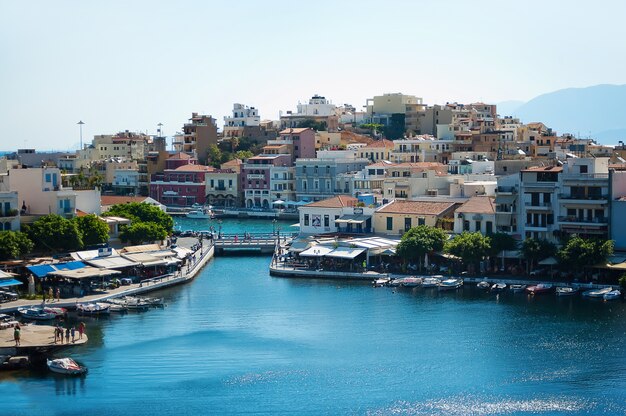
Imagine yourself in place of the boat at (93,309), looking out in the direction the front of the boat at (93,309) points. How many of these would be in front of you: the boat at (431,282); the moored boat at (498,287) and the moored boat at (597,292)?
3

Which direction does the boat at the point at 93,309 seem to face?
to the viewer's right

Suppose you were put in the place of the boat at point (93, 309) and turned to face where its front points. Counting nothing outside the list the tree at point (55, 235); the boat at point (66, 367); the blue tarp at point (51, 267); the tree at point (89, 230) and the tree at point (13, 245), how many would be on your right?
1

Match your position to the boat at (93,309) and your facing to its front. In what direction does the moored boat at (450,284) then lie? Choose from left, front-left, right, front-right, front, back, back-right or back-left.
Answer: front

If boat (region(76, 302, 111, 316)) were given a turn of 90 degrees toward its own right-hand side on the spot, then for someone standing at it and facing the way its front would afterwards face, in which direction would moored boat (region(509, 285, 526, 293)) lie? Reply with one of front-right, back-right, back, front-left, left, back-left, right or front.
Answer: left

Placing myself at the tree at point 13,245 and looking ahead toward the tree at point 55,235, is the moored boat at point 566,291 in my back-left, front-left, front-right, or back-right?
front-right

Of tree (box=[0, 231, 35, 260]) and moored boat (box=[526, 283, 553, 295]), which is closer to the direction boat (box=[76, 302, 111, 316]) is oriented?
the moored boat

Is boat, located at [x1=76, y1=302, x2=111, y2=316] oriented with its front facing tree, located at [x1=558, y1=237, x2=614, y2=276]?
yes

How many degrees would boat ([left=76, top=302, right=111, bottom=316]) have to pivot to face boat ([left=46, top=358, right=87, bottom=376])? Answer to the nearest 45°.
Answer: approximately 90° to its right

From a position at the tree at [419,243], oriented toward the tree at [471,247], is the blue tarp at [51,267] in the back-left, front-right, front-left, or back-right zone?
back-right

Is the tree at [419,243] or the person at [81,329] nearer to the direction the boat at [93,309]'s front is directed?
the tree

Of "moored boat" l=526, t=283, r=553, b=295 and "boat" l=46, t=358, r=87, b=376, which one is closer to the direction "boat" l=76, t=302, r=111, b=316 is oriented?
the moored boat

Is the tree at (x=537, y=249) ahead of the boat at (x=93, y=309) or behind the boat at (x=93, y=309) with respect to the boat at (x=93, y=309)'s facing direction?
ahead

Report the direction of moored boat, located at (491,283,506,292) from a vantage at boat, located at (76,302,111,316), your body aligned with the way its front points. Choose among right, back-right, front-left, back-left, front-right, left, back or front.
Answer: front

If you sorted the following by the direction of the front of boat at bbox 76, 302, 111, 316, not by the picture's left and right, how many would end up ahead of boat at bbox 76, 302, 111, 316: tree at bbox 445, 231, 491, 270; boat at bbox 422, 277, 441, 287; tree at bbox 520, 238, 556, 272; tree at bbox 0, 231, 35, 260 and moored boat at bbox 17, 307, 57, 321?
3

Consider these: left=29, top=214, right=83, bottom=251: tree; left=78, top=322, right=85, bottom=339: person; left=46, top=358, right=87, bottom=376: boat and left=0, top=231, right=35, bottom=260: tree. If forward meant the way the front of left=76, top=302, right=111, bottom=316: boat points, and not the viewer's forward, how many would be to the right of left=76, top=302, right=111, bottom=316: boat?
2

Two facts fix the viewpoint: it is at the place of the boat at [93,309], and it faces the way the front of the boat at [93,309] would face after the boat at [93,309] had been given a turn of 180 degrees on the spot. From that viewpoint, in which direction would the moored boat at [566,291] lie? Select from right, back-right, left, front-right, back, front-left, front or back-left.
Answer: back

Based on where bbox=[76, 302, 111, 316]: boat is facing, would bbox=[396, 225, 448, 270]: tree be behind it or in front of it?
in front
